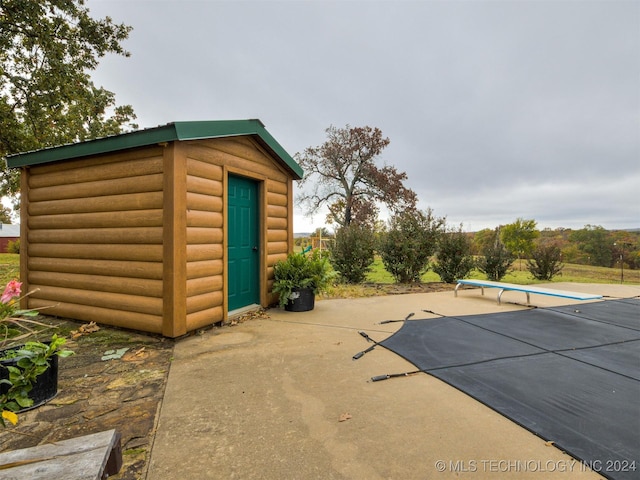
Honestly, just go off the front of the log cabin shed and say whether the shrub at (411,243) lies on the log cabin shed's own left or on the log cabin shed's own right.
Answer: on the log cabin shed's own left

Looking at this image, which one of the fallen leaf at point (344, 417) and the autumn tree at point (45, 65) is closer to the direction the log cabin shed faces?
the fallen leaf

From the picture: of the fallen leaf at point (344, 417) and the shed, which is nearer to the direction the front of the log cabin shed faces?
the fallen leaf

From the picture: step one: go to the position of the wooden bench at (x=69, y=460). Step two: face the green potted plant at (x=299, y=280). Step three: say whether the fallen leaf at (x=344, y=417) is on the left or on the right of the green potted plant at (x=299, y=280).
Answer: right

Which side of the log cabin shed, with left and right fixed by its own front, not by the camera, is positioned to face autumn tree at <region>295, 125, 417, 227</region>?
left

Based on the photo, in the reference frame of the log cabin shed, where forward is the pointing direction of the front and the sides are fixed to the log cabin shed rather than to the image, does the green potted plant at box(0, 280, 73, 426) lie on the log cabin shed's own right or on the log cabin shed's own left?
on the log cabin shed's own right

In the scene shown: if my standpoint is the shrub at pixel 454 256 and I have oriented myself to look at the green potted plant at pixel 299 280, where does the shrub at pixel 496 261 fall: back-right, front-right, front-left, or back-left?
back-left

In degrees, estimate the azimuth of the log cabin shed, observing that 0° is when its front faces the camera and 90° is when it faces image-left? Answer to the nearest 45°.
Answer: approximately 315°

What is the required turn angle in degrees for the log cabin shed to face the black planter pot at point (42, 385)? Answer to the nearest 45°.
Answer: approximately 45° to its right

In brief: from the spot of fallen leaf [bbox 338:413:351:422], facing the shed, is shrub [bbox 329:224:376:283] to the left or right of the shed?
right
